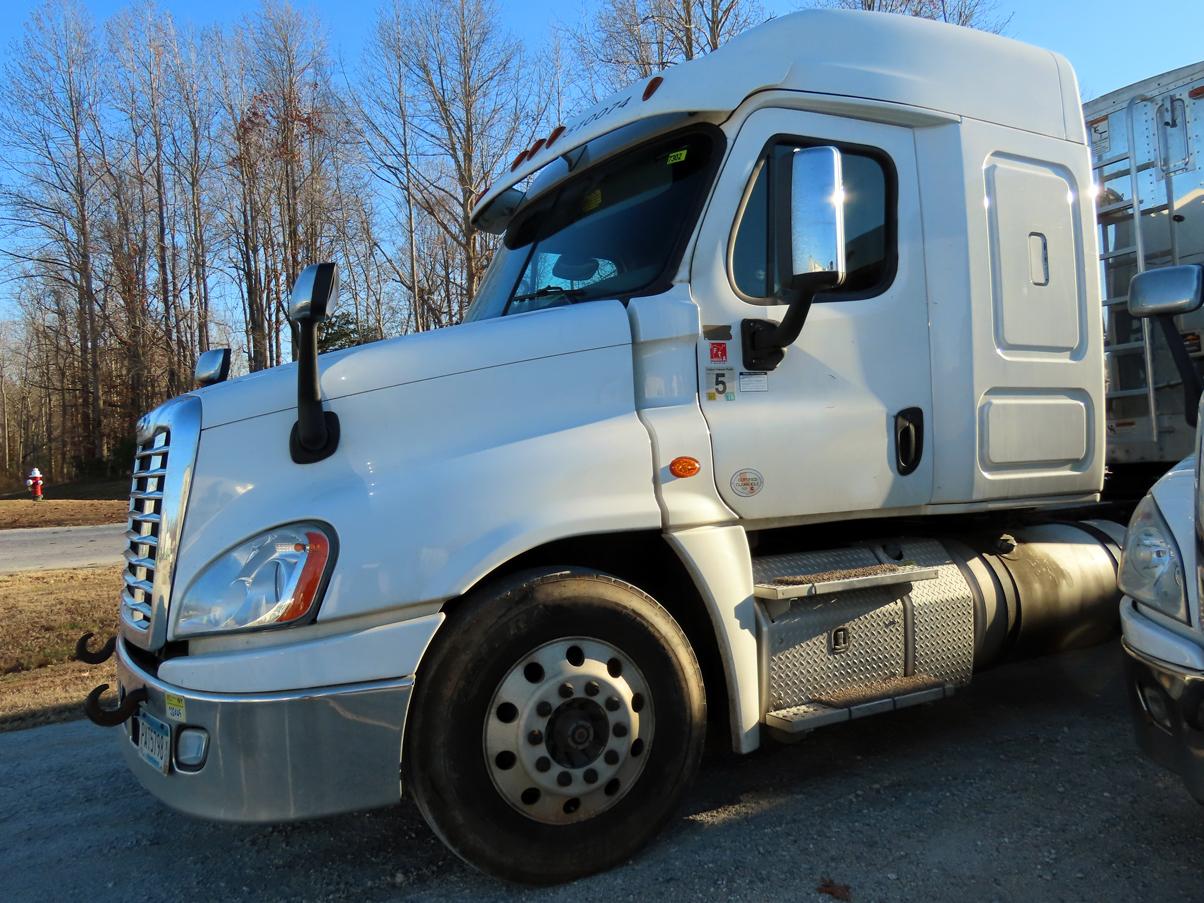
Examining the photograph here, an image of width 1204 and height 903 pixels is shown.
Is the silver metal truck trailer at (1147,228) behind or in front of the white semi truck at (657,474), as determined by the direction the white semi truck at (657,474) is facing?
behind

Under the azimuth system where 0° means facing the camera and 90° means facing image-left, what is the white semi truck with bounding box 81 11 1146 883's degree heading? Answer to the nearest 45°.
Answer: approximately 45°
